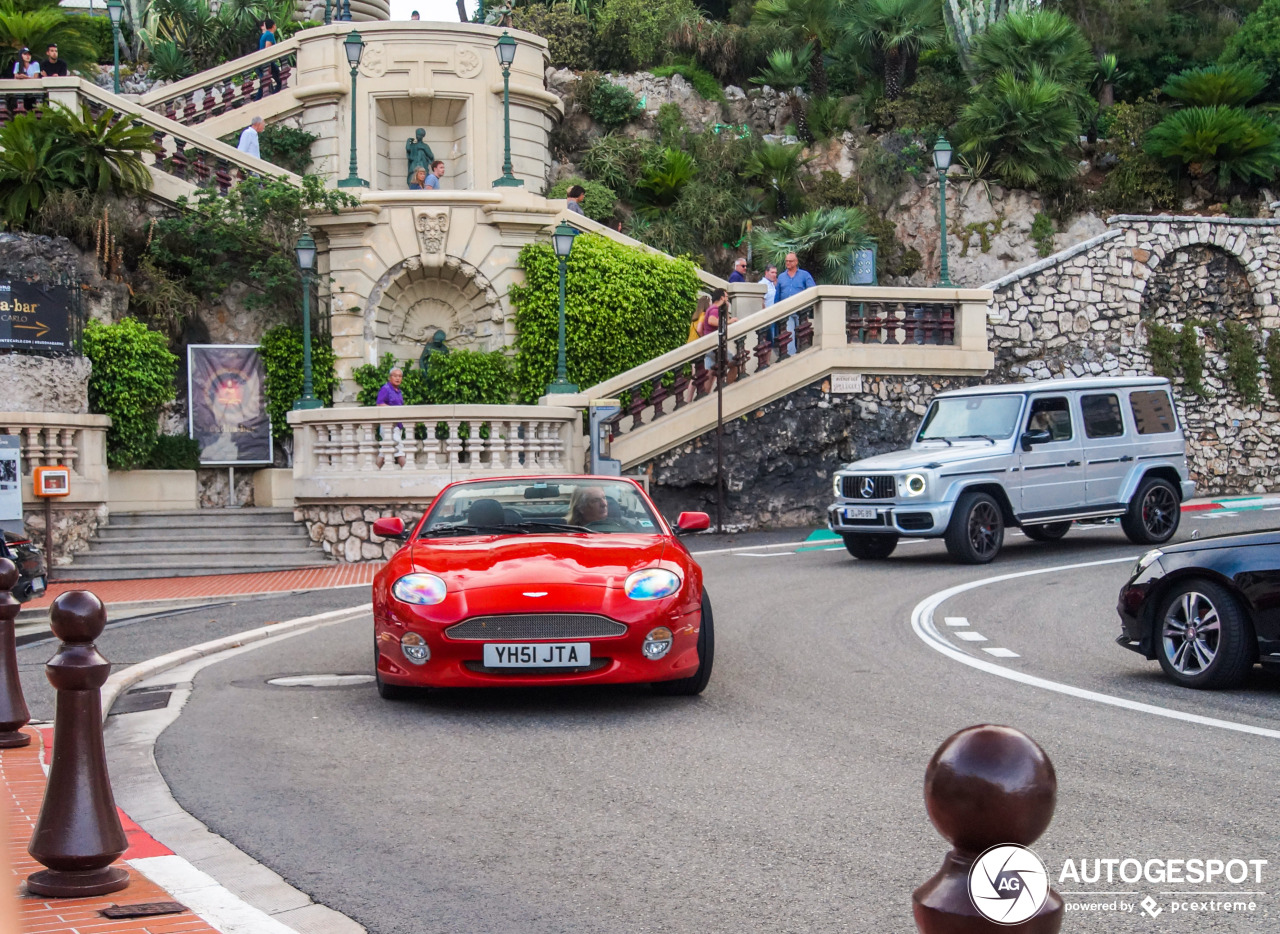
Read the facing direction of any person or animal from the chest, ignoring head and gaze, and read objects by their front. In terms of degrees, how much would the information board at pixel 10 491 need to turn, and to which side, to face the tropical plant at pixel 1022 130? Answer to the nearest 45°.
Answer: approximately 90° to its left

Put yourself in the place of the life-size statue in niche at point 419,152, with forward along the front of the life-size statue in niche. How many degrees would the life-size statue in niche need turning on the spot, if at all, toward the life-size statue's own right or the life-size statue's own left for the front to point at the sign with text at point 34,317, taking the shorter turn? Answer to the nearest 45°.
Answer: approximately 45° to the life-size statue's own right

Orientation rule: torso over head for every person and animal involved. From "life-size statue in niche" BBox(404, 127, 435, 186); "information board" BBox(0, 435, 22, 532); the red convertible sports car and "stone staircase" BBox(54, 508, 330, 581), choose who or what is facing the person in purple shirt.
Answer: the life-size statue in niche

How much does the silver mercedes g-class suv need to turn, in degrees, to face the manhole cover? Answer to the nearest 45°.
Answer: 0° — it already faces it

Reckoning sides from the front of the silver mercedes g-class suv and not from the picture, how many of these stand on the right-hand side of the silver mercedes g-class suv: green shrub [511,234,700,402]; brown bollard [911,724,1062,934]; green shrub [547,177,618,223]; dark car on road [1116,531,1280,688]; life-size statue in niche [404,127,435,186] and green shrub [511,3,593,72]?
4

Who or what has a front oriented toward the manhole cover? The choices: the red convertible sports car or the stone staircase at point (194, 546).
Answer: the stone staircase

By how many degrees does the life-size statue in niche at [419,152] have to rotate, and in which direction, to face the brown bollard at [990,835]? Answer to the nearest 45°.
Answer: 0° — it already faces it

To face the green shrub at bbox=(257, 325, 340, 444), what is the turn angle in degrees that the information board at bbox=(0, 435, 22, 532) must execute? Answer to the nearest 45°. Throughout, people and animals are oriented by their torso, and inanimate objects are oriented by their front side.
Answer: approximately 135° to its left

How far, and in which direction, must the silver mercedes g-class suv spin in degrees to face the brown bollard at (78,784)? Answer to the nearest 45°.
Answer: approximately 45° to its left

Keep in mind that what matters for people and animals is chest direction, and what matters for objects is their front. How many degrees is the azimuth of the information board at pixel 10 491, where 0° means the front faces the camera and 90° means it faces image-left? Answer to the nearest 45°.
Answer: approximately 0°

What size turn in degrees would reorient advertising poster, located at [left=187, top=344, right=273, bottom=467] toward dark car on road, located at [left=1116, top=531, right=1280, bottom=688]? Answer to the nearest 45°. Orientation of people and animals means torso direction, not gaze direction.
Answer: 0° — it already faces it

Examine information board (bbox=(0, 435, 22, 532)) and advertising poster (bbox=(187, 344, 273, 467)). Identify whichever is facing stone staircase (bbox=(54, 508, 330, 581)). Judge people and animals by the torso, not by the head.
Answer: advertising poster (bbox=(187, 344, 273, 467))

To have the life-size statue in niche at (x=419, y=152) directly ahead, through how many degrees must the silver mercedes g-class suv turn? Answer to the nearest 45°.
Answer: approximately 90° to its right

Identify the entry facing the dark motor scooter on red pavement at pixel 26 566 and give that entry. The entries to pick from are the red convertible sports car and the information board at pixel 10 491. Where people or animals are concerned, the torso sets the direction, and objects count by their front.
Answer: the information board

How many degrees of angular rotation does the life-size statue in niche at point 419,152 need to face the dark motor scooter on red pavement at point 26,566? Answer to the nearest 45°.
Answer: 0° — it already faces it

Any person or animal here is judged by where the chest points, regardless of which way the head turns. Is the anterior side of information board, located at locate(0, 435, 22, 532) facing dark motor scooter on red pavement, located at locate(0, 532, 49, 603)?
yes

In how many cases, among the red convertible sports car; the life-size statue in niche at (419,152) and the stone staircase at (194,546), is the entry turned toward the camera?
3
